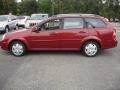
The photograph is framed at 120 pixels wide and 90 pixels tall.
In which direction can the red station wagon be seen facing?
to the viewer's left
